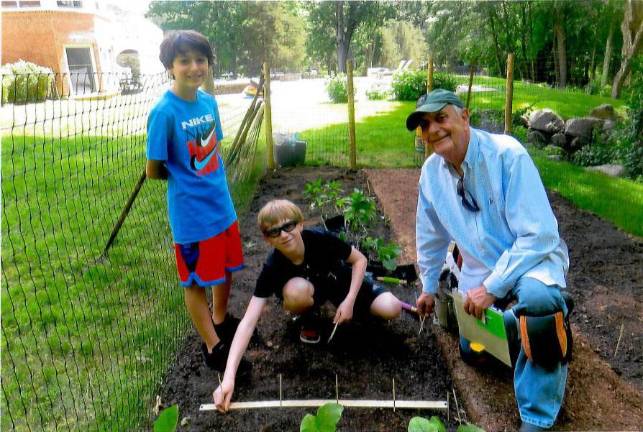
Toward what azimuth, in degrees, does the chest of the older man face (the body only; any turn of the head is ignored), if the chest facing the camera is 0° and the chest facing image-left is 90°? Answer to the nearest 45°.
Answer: approximately 45°

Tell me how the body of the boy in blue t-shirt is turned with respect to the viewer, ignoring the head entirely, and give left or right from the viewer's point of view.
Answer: facing the viewer and to the right of the viewer

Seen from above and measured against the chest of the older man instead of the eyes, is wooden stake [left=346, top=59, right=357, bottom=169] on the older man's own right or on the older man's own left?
on the older man's own right

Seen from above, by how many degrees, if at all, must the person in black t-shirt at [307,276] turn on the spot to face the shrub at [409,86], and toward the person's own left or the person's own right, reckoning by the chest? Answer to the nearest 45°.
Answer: approximately 180°

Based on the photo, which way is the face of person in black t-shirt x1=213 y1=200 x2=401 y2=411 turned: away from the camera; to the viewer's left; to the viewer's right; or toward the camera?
toward the camera

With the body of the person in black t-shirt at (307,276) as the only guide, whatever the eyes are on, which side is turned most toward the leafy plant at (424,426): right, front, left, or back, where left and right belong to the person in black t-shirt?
front

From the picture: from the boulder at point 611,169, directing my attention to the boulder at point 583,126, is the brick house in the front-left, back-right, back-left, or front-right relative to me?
front-left

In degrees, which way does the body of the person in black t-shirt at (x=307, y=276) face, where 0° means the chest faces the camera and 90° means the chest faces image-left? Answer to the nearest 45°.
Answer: approximately 0°

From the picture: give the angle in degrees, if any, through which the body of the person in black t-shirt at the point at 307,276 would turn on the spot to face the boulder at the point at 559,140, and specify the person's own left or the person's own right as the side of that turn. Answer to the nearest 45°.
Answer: approximately 135° to the person's own left

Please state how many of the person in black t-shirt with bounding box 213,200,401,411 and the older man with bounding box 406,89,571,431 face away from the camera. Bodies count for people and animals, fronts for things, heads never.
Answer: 0

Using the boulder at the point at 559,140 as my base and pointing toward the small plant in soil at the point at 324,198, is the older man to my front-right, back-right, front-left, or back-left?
front-left

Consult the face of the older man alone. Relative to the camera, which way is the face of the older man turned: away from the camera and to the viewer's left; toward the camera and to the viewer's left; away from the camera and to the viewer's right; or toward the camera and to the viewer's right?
toward the camera and to the viewer's left

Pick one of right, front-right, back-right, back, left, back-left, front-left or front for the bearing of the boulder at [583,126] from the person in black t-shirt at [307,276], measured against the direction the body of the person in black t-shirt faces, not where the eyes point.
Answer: back-left

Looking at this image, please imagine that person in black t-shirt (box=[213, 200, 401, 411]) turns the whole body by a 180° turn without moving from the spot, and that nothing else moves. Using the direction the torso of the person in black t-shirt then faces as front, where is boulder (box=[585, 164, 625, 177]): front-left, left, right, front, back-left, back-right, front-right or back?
front-right

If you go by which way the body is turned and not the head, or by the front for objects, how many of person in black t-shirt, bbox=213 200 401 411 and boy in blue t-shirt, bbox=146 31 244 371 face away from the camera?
0

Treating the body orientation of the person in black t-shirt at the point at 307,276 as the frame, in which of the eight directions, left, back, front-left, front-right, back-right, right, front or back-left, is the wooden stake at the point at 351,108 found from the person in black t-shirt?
back

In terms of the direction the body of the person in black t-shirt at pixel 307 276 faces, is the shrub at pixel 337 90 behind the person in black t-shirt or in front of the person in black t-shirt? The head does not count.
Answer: behind
